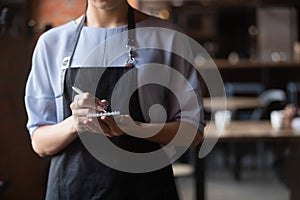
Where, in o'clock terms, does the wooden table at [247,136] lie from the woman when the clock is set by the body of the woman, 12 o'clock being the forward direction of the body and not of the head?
The wooden table is roughly at 7 o'clock from the woman.

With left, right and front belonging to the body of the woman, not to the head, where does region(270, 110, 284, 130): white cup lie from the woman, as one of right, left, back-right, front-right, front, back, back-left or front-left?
back-left

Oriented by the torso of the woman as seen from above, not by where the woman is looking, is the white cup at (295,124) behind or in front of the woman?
behind

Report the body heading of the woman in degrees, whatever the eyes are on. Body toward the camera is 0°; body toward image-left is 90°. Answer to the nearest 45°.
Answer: approximately 0°
